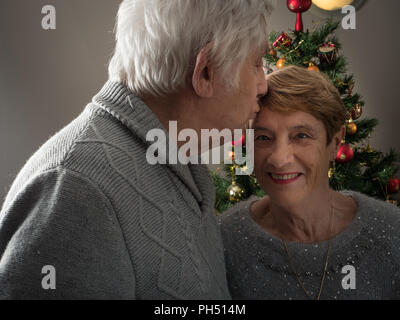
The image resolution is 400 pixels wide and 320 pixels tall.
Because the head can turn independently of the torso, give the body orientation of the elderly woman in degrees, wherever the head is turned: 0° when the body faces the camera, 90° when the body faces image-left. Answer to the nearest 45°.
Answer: approximately 0°

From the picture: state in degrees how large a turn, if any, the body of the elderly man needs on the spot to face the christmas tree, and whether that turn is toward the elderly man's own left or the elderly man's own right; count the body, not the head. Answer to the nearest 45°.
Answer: approximately 45° to the elderly man's own left

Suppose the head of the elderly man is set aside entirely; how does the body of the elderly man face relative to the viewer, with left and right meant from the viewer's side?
facing to the right of the viewer

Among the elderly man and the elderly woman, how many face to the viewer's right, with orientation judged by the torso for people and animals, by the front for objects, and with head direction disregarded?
1

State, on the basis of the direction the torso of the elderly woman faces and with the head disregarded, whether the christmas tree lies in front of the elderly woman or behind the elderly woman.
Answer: behind

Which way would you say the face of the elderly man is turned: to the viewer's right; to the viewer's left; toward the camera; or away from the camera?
to the viewer's right

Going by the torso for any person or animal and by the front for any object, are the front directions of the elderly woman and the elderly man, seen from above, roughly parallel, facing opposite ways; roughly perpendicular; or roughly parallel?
roughly perpendicular
